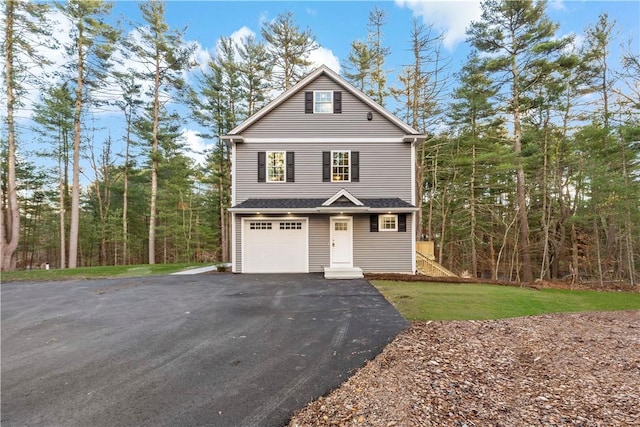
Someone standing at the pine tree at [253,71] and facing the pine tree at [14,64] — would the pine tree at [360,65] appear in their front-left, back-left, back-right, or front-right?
back-left

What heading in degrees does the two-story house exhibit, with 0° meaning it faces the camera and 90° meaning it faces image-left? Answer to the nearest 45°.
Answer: approximately 0°

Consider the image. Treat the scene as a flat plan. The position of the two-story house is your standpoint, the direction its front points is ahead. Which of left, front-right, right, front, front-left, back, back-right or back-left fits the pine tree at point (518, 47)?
left

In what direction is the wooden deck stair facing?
to the viewer's right

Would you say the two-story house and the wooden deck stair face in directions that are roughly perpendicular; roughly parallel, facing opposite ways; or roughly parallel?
roughly perpendicular

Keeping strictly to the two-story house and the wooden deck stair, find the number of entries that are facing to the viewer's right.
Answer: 1

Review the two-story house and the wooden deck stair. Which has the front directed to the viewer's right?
the wooden deck stair

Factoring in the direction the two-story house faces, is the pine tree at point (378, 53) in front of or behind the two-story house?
behind

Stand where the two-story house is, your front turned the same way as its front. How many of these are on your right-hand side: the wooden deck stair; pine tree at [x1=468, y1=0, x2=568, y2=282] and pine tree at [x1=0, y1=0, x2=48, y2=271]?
1

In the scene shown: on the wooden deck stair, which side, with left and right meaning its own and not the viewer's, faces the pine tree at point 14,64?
back

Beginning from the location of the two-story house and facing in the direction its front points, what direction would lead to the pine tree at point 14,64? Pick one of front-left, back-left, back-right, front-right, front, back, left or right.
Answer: right
